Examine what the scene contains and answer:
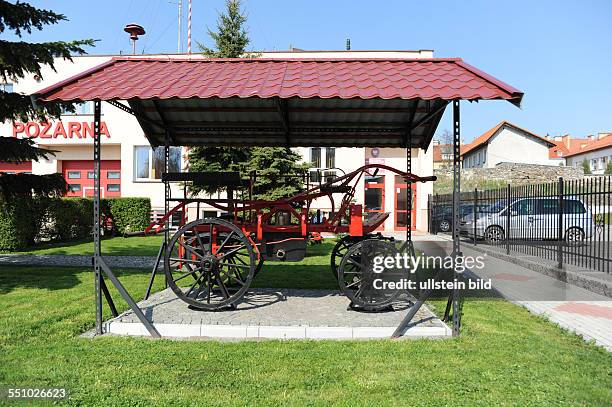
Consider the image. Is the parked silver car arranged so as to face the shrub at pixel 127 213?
yes

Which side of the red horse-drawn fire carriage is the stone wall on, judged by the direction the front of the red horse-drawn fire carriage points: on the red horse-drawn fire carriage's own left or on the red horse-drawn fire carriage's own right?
on the red horse-drawn fire carriage's own left

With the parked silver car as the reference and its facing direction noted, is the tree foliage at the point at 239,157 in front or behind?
in front

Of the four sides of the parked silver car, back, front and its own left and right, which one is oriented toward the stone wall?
right

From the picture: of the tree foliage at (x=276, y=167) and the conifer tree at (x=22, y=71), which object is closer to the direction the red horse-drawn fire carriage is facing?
the tree foliage

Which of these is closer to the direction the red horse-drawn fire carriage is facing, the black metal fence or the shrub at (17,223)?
the black metal fence

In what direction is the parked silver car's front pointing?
to the viewer's left

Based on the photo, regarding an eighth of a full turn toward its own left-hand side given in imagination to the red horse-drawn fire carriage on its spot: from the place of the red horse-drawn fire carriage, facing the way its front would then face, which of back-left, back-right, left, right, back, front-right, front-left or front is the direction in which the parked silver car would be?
front

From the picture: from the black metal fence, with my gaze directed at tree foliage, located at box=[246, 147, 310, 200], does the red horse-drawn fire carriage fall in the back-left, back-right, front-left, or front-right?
front-left

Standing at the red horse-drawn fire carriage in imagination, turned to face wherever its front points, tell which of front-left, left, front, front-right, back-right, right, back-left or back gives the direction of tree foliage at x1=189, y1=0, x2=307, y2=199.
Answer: left

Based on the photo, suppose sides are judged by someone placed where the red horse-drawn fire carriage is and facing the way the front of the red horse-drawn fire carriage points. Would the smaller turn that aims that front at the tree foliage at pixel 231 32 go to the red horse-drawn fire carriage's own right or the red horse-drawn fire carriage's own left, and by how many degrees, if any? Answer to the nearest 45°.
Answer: approximately 90° to the red horse-drawn fire carriage's own left

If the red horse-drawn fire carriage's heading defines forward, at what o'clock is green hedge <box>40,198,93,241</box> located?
The green hedge is roughly at 8 o'clock from the red horse-drawn fire carriage.

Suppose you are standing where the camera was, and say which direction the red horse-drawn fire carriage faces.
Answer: facing to the right of the viewer
